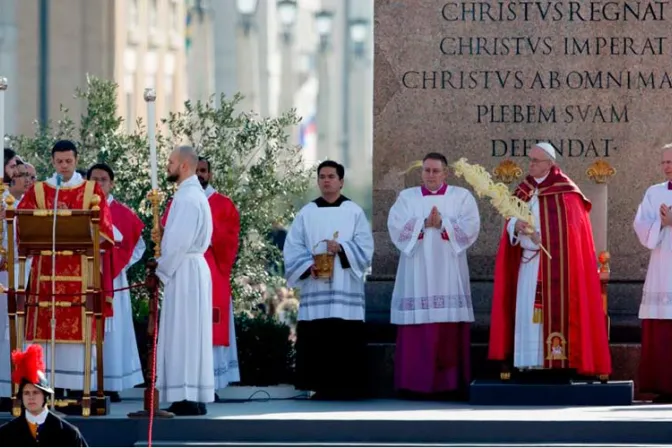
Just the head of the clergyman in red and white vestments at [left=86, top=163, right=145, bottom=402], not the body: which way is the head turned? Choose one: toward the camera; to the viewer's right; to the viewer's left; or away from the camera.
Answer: toward the camera

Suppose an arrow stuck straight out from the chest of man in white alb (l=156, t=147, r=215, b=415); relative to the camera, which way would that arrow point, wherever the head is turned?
to the viewer's left

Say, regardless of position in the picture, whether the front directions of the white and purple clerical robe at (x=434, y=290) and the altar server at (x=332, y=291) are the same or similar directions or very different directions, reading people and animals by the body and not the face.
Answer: same or similar directions

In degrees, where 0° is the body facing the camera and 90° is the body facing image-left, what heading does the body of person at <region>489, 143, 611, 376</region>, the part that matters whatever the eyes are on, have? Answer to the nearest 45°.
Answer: approximately 45°

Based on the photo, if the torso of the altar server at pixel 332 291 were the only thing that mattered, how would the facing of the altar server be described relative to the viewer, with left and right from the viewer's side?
facing the viewer

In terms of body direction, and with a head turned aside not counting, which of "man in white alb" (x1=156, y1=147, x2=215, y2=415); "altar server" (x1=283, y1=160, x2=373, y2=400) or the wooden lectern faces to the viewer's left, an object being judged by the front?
the man in white alb

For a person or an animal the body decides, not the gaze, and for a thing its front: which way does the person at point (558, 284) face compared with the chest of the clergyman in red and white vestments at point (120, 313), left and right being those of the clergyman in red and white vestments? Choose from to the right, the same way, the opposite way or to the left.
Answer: the same way

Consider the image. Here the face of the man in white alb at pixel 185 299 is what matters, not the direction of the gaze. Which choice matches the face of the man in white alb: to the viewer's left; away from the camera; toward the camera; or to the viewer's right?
to the viewer's left

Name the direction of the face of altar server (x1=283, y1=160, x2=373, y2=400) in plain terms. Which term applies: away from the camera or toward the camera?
toward the camera

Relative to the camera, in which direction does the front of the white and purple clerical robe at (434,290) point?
toward the camera

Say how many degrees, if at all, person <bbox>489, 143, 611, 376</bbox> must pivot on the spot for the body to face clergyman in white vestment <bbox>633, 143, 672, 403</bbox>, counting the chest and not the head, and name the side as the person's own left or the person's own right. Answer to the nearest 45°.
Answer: approximately 135° to the person's own left

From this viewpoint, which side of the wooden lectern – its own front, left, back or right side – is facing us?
front

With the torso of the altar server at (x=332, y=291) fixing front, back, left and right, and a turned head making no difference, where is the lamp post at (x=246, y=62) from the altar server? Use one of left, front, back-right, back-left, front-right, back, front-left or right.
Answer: back

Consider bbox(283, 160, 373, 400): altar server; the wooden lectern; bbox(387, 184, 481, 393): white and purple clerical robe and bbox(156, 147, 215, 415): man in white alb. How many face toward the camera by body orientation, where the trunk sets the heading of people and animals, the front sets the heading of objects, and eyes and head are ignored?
3
